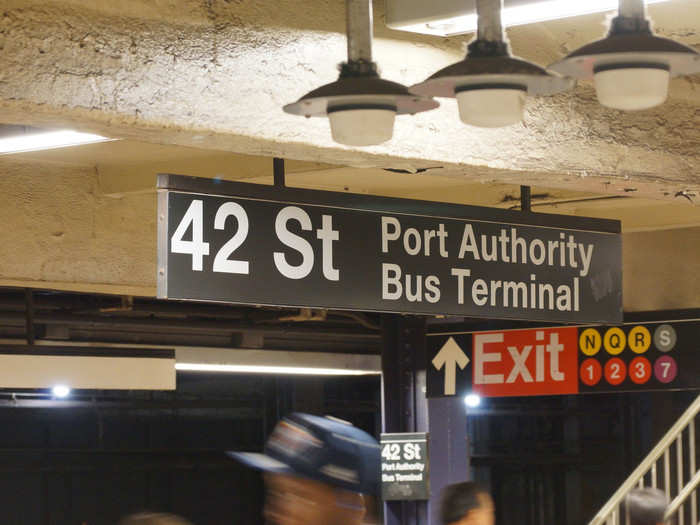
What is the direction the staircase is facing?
to the viewer's left

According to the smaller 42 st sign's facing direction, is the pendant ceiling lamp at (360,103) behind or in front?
in front

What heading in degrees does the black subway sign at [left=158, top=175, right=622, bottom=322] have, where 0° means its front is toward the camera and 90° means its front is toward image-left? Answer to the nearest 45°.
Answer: approximately 315°

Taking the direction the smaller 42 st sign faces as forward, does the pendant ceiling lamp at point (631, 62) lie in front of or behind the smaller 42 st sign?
in front

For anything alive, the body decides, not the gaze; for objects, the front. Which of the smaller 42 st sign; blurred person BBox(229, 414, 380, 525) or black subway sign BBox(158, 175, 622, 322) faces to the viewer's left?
the blurred person

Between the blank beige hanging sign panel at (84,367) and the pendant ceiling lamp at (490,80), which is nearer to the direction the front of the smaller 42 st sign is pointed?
the pendant ceiling lamp

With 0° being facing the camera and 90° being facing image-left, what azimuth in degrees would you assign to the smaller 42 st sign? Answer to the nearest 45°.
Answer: approximately 0°

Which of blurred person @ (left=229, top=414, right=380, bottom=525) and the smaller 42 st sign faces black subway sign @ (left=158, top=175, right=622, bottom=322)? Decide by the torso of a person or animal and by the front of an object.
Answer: the smaller 42 st sign

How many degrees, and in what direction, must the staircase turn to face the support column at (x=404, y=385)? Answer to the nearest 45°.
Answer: approximately 45° to its right

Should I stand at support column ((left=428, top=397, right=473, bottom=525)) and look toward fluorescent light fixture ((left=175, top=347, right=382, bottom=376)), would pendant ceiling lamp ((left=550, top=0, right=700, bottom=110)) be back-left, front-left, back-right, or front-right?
back-left

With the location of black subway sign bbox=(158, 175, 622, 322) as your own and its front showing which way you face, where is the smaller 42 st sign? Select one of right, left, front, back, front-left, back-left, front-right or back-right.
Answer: back-left

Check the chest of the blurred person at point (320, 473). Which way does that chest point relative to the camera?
to the viewer's left
